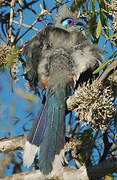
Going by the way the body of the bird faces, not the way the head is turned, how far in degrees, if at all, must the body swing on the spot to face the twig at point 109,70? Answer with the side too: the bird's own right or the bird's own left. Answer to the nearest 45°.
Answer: approximately 135° to the bird's own right

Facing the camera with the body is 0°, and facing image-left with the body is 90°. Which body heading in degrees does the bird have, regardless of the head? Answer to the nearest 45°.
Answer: approximately 180°
